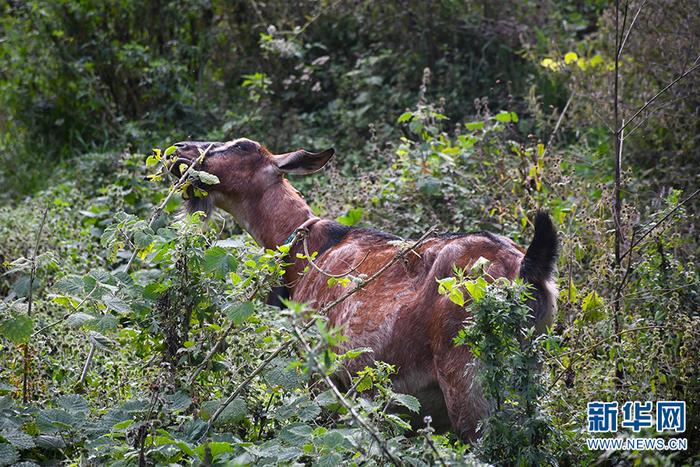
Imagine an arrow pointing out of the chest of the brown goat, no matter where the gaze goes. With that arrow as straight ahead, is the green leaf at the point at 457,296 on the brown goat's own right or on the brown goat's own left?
on the brown goat's own left

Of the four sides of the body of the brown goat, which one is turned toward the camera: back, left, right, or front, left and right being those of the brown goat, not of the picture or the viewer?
left

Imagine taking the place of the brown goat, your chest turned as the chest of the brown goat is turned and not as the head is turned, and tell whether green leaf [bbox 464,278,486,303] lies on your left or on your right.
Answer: on your left

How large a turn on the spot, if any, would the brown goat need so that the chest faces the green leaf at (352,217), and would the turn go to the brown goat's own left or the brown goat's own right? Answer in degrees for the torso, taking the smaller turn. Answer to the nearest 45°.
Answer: approximately 90° to the brown goat's own right

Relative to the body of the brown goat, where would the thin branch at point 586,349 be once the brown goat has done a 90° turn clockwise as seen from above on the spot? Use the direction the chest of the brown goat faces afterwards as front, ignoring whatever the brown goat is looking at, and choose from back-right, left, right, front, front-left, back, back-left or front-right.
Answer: right

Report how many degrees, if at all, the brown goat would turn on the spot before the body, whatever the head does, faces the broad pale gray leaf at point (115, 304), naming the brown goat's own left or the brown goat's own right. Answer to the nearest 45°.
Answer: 0° — it already faces it
